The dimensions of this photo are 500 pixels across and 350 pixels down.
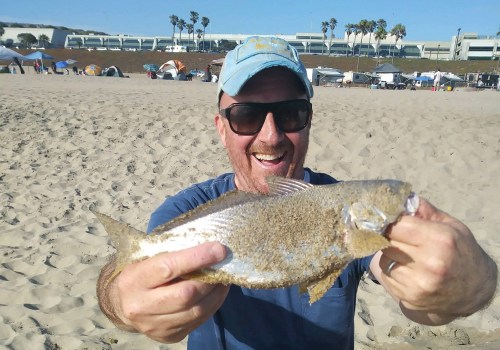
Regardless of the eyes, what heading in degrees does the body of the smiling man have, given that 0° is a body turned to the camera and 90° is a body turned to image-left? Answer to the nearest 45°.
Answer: approximately 0°
